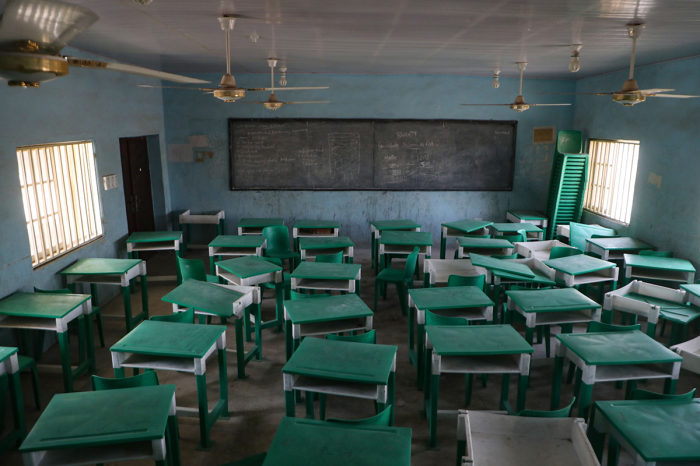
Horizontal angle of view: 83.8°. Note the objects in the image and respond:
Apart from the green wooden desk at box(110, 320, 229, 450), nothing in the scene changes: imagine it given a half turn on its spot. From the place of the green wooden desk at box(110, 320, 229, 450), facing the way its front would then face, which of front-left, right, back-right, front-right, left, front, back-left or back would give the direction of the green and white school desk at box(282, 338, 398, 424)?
back-right

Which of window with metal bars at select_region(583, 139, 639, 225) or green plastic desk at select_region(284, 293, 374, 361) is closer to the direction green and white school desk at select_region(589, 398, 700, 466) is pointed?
the green plastic desk

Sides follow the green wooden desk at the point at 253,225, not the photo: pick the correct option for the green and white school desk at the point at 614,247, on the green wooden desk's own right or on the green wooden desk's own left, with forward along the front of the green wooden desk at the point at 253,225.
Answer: on the green wooden desk's own left

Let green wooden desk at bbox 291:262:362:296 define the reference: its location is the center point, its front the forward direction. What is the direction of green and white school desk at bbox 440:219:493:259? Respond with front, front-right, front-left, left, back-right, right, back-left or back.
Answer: back-left

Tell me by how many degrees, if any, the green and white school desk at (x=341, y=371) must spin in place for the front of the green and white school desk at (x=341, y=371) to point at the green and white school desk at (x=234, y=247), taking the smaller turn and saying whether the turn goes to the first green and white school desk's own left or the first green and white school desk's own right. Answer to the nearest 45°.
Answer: approximately 135° to the first green and white school desk's own right

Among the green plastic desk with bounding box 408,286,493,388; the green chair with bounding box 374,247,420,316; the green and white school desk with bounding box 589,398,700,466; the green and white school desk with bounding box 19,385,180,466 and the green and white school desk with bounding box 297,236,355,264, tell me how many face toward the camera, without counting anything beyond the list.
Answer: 4

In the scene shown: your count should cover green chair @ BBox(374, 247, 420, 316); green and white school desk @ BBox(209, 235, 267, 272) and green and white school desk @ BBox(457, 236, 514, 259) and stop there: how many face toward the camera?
2

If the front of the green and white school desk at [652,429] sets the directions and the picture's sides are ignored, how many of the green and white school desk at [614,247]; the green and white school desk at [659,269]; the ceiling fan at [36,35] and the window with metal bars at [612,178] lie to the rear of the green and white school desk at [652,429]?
3
